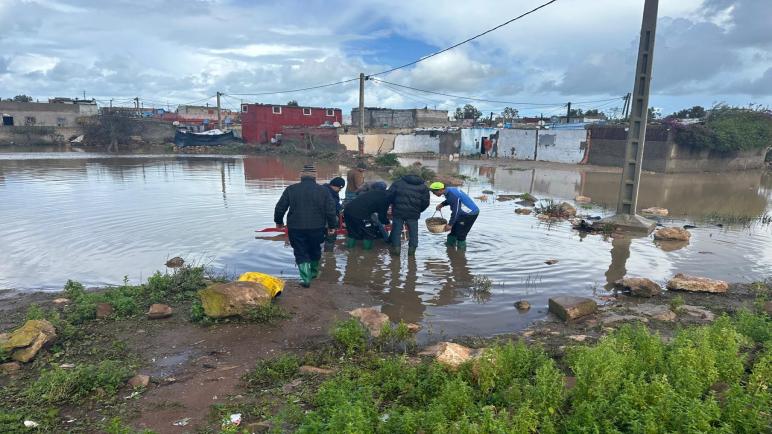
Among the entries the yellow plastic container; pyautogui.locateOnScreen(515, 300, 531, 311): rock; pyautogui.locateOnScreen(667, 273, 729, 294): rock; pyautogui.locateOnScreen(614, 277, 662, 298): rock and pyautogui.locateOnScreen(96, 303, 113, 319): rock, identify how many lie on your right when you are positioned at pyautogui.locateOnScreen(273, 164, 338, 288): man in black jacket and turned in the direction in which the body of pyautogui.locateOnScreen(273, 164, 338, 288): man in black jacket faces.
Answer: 3

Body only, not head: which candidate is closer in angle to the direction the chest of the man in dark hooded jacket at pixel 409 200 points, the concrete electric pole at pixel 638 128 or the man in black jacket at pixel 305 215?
the concrete electric pole

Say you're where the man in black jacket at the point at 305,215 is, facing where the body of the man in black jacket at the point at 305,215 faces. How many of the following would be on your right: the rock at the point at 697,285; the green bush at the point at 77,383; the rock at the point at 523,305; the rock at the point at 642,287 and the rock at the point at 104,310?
3

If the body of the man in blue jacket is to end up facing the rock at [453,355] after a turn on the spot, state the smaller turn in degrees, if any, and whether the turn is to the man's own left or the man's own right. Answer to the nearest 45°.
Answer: approximately 90° to the man's own left

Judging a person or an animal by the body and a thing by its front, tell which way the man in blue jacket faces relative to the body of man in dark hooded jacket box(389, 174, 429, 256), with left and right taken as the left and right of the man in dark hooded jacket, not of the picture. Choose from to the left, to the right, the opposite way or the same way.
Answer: to the left

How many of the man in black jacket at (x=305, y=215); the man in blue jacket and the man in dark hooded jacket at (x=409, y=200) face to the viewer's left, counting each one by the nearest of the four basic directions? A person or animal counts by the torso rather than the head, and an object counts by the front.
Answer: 1

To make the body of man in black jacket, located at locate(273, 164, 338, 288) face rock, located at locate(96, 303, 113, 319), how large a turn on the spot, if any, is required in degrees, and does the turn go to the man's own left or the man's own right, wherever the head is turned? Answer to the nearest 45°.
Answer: approximately 90° to the man's own left

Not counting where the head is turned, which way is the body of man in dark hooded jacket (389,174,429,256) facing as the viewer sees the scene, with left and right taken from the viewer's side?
facing away from the viewer

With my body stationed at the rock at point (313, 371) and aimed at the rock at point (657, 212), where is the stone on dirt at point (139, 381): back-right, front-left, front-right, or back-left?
back-left

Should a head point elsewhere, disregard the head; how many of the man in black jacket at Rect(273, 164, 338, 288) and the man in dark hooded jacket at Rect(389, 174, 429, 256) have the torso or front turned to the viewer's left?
0

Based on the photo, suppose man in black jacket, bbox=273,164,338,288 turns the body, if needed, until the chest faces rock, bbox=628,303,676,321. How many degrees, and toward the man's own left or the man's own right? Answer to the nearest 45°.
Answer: approximately 90° to the man's own right

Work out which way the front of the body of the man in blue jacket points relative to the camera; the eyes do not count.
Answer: to the viewer's left

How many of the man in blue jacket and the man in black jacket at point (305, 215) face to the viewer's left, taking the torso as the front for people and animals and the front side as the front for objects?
1

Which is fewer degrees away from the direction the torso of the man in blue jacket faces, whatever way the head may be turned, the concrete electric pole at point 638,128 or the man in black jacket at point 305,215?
the man in black jacket

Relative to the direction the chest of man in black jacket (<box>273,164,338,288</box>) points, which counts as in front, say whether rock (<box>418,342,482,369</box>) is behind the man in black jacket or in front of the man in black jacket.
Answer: behind

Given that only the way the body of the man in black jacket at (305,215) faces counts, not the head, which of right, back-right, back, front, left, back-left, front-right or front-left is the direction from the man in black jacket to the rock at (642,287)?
right

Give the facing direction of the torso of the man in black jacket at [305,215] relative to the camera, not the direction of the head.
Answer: away from the camera
